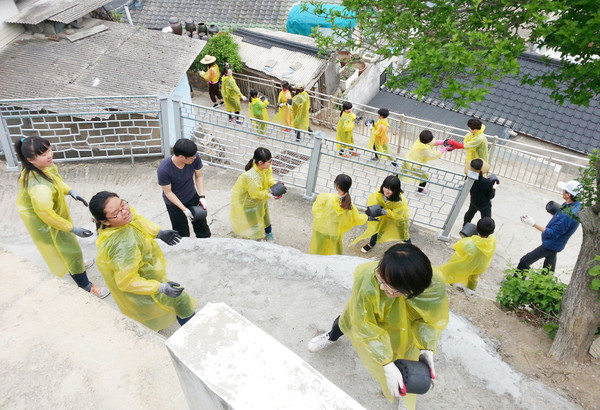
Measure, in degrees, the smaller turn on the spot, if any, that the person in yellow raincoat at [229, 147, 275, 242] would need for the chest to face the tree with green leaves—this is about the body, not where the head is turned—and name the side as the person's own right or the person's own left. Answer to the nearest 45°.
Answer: approximately 45° to the person's own right

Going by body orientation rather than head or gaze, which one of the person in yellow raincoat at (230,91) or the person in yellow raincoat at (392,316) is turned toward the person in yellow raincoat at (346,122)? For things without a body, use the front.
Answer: the person in yellow raincoat at (230,91)

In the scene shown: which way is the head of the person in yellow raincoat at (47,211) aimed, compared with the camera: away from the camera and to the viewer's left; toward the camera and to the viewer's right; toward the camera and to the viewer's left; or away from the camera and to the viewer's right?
toward the camera and to the viewer's right

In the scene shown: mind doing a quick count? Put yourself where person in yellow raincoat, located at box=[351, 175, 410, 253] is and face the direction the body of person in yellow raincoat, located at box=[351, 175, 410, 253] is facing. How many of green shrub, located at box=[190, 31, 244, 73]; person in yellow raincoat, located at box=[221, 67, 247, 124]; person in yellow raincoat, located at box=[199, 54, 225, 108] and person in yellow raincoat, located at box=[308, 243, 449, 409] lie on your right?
3

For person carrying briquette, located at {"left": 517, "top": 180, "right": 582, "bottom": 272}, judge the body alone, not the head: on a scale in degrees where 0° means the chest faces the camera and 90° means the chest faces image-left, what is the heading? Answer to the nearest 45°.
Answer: approximately 90°

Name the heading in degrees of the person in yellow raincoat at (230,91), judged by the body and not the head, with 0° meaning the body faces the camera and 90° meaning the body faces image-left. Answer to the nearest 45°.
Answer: approximately 315°

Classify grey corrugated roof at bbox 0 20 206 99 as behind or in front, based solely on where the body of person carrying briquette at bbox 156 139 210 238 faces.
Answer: behind

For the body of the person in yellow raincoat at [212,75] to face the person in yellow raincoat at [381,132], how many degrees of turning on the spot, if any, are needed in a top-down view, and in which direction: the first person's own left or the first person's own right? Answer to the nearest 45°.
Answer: approximately 135° to the first person's own left

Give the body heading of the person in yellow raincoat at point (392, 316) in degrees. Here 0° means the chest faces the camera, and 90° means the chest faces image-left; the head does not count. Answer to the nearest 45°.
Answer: approximately 0°

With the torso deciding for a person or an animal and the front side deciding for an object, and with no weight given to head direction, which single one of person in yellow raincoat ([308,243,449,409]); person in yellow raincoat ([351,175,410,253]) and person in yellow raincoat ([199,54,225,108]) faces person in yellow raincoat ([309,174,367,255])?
person in yellow raincoat ([351,175,410,253])
